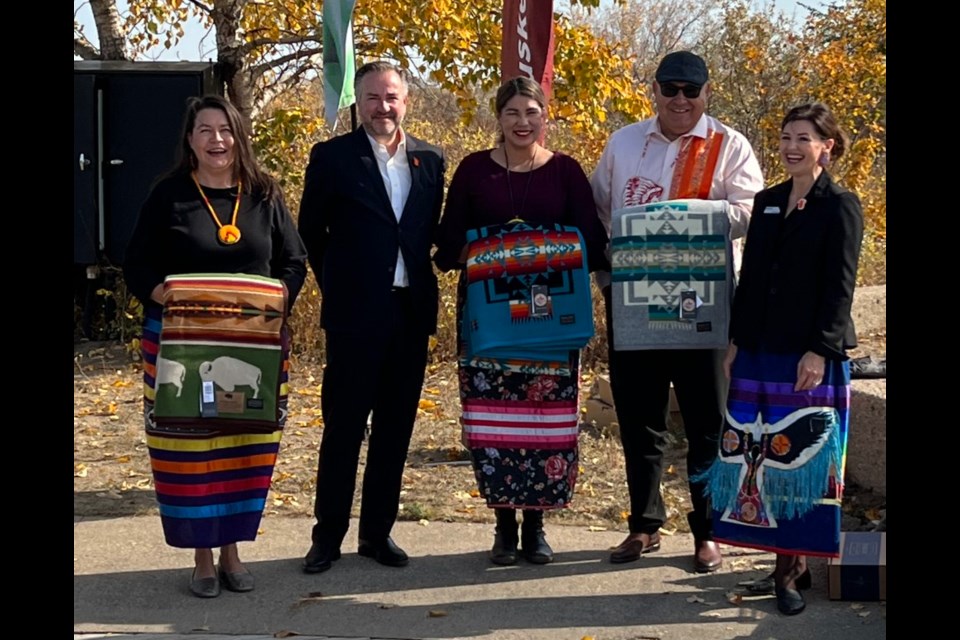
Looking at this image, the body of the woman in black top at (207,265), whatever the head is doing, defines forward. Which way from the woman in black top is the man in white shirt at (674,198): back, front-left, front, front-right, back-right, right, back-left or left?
left

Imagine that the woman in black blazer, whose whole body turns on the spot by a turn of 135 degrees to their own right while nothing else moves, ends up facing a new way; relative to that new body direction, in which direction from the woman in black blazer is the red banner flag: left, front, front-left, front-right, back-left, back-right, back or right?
front-left

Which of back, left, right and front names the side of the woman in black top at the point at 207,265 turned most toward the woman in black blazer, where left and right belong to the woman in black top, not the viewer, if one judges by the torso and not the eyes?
left

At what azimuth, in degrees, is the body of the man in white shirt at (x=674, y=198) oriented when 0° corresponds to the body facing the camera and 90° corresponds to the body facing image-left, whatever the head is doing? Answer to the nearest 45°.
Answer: approximately 0°

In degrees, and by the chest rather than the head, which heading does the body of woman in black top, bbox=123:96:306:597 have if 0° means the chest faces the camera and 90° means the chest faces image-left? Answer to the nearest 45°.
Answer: approximately 0°

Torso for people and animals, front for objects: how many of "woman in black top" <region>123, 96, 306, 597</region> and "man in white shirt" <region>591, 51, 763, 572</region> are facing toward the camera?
2

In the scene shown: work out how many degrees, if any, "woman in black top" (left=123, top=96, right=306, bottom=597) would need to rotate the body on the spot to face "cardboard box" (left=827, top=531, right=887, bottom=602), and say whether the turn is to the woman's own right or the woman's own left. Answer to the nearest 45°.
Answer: approximately 90° to the woman's own left
